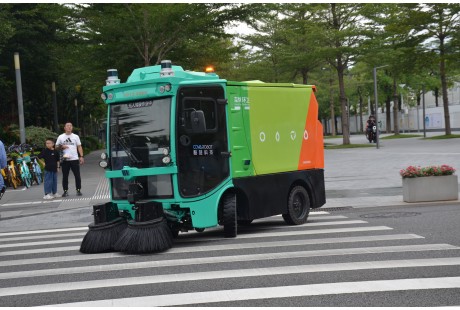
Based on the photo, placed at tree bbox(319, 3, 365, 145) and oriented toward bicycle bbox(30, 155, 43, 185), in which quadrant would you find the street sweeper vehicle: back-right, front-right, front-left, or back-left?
front-left

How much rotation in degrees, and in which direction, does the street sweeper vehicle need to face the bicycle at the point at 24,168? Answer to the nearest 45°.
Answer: approximately 90° to its right

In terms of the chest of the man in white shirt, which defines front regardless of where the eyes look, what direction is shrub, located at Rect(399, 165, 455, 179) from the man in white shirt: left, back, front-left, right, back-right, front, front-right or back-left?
front-left

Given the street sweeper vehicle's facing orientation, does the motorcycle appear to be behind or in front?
behind

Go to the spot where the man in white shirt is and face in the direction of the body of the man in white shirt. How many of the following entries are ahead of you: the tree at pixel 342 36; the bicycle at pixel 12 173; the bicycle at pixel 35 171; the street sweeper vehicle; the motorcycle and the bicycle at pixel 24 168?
1

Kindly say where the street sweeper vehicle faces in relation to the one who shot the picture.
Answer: facing the viewer and to the left of the viewer

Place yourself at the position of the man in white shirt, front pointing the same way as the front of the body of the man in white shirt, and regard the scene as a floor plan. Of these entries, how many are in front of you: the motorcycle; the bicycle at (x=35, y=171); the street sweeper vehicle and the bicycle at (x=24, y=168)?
1

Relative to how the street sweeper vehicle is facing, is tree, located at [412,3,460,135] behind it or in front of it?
behind

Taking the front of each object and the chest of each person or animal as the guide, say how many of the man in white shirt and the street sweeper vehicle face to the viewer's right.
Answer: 0

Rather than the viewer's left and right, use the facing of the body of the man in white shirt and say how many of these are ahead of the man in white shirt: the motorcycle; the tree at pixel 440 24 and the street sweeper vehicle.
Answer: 1

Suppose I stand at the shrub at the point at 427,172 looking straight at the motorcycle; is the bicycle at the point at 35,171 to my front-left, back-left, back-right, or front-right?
front-left

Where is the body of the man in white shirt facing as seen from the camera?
toward the camera

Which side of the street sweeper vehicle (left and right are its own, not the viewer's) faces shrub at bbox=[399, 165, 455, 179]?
back

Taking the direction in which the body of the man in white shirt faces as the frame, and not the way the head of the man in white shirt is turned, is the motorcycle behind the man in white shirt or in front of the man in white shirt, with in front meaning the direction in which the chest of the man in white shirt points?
behind

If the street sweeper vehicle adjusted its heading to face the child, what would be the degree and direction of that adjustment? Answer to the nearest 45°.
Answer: approximately 90° to its right
